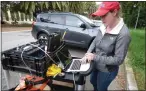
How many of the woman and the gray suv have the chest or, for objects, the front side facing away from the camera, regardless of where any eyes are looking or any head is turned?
0

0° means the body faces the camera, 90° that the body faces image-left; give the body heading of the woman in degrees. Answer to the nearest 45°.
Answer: approximately 45°

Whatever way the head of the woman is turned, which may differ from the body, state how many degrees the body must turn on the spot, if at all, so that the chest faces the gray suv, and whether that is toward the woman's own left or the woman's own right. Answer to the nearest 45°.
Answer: approximately 135° to the woman's own right

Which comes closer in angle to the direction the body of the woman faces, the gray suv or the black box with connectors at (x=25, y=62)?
the black box with connectors
